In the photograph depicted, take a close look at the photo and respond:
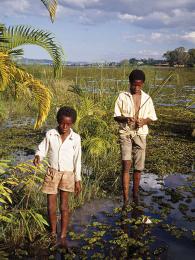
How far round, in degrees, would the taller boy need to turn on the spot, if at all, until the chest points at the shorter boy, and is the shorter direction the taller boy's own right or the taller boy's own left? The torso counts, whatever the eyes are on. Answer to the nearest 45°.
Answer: approximately 45° to the taller boy's own right

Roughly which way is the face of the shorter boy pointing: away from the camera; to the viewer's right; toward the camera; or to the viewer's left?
toward the camera

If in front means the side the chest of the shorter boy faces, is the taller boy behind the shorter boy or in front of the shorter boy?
behind

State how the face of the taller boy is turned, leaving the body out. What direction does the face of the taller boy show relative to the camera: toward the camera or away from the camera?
toward the camera

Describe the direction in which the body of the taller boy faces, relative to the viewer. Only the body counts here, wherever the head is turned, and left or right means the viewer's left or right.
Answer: facing the viewer

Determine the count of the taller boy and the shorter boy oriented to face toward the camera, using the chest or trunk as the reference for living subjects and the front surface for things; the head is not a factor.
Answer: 2

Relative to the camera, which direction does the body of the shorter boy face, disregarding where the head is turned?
toward the camera

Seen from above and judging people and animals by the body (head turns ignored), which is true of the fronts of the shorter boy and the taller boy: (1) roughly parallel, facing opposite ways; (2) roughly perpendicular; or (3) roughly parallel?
roughly parallel
